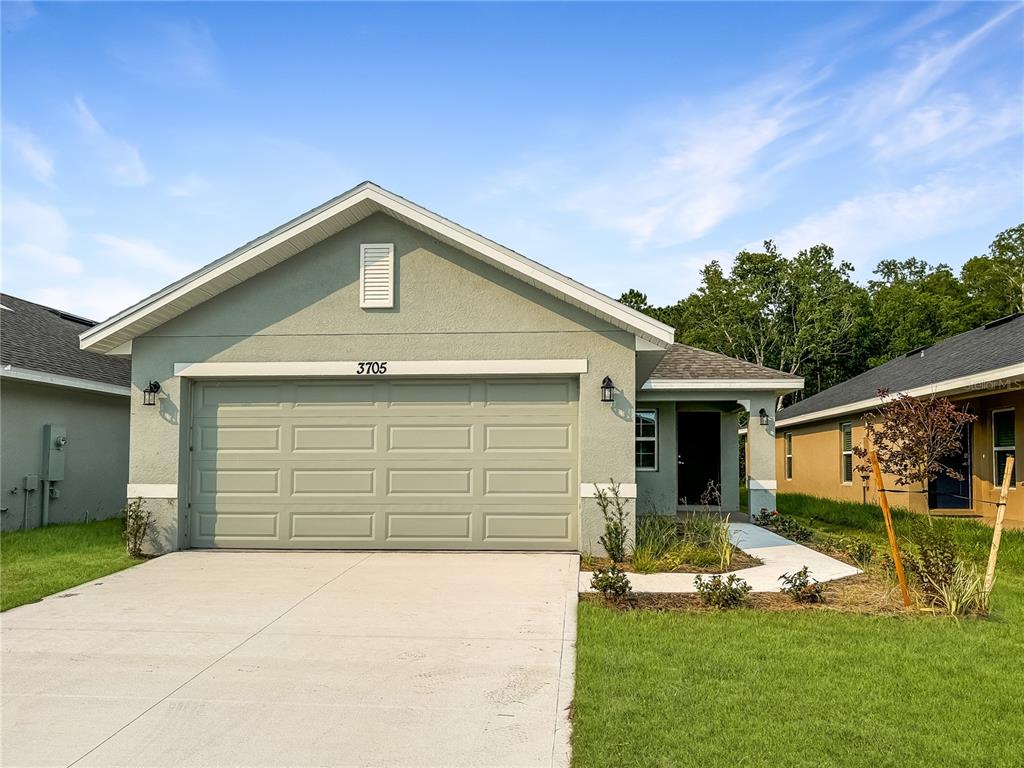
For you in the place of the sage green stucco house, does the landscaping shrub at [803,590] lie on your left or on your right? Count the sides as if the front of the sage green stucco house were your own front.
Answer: on your left

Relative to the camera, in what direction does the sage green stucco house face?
facing the viewer

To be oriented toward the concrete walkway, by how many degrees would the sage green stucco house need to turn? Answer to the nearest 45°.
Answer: approximately 90° to its left

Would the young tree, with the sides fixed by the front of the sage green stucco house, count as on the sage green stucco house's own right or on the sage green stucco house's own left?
on the sage green stucco house's own left

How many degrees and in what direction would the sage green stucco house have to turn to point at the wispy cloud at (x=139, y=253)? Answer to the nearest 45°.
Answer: approximately 135° to its right

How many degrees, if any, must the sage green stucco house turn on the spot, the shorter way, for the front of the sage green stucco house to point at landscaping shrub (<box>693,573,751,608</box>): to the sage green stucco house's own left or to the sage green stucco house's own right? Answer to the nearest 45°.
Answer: approximately 45° to the sage green stucco house's own left

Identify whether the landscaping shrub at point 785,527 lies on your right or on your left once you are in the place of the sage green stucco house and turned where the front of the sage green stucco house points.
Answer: on your left

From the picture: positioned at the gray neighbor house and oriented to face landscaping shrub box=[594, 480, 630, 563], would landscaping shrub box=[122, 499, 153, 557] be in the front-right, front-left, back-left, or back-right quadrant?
front-right

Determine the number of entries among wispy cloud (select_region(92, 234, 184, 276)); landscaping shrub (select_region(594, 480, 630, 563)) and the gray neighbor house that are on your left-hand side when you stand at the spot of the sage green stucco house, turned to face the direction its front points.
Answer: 1

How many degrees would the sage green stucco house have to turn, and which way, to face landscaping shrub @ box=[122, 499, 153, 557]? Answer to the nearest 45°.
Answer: approximately 90° to its right

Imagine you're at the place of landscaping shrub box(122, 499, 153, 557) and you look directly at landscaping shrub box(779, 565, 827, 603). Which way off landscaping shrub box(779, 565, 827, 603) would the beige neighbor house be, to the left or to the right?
left

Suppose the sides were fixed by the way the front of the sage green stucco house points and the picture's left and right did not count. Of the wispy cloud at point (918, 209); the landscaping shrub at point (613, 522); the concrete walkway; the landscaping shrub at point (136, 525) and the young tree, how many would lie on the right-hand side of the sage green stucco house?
1

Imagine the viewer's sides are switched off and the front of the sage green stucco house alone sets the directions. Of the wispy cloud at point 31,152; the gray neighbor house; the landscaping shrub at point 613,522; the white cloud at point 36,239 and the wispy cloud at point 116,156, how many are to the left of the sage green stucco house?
1

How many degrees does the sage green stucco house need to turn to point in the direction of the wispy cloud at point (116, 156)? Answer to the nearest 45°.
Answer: approximately 135° to its right

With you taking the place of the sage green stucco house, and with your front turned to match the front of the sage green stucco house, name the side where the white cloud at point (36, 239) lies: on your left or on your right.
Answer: on your right

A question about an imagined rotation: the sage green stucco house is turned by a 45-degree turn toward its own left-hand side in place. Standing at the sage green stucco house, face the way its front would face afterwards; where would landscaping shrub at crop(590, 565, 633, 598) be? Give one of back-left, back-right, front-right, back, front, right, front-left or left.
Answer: front

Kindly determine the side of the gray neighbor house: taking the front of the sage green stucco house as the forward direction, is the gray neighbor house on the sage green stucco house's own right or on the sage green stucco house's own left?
on the sage green stucco house's own right
